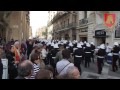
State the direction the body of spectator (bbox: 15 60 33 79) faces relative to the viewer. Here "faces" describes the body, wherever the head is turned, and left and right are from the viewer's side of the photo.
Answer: facing away from the viewer and to the right of the viewer
